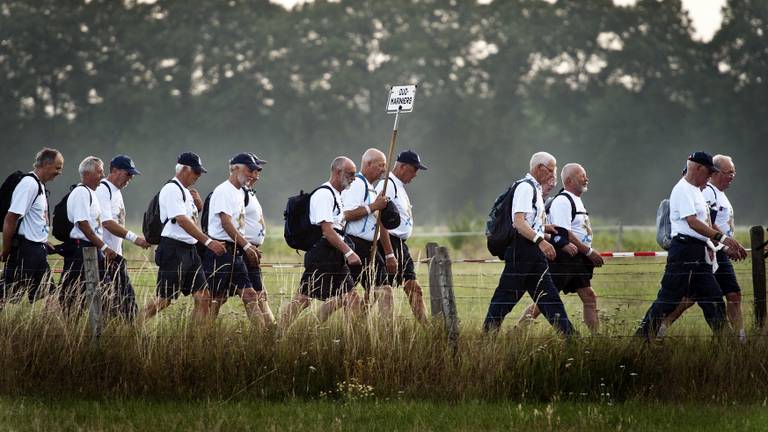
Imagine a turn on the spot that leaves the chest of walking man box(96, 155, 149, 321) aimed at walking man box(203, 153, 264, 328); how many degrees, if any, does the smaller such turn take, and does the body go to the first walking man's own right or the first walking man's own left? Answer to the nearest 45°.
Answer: approximately 45° to the first walking man's own right

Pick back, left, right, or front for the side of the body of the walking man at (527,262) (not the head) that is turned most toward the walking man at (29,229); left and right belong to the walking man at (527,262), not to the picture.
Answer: back

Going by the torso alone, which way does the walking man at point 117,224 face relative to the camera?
to the viewer's right

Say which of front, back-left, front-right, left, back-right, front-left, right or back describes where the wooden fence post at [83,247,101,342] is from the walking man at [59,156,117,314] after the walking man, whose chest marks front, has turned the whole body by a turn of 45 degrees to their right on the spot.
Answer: front-right

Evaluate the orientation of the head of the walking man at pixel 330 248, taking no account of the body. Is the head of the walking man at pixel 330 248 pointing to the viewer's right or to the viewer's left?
to the viewer's right

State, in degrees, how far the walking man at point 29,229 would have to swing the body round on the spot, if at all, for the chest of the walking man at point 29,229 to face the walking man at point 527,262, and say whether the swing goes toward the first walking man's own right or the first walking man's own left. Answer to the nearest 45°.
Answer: approximately 45° to the first walking man's own right

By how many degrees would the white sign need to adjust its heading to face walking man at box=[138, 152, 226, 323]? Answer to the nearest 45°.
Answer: approximately 90° to its right

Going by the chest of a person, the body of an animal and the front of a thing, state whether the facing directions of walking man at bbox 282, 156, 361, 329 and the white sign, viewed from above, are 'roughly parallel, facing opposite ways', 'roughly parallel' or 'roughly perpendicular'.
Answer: roughly perpendicular

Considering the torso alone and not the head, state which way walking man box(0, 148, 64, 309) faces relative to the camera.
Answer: to the viewer's right

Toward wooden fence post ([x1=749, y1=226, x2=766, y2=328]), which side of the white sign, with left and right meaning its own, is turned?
left

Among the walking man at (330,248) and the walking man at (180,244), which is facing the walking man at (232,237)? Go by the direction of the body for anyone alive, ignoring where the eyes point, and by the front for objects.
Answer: the walking man at (180,244)

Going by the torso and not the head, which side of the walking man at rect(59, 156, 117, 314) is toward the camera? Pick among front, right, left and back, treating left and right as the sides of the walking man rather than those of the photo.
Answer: right

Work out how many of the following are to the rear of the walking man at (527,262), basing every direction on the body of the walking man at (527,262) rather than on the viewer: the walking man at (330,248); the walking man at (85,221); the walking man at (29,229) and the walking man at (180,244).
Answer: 4

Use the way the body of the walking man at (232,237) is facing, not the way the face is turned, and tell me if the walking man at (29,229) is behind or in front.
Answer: behind
